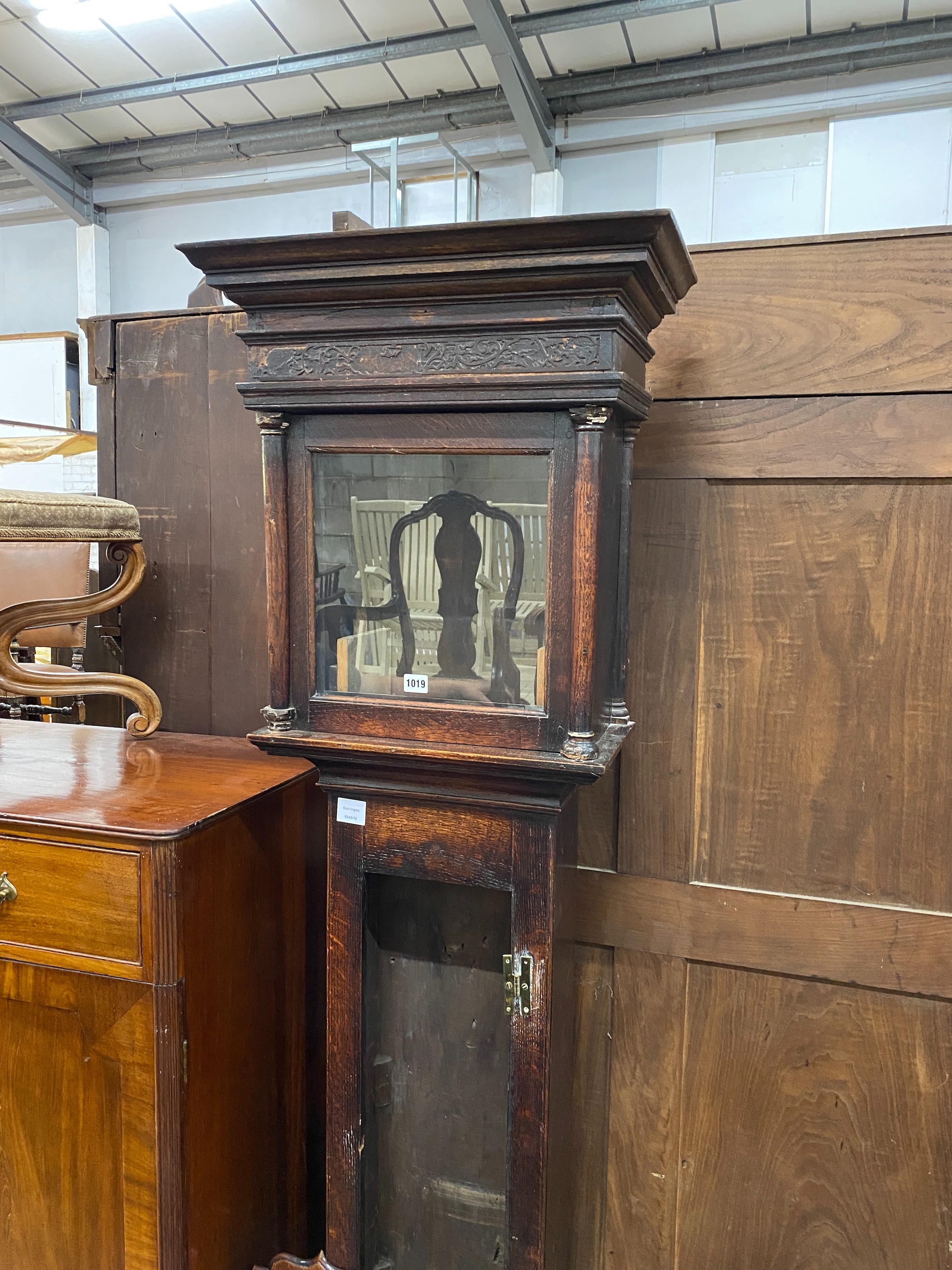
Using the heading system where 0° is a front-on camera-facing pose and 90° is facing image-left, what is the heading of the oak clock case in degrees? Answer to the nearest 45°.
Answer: approximately 0°

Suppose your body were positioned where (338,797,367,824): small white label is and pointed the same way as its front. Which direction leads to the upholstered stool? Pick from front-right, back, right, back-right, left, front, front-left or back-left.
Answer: back-right

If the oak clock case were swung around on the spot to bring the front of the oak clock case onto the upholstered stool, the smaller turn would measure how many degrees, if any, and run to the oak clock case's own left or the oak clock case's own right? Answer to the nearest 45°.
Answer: approximately 135° to the oak clock case's own right

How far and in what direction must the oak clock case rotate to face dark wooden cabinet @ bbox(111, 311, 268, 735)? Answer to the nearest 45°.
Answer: approximately 135° to its right

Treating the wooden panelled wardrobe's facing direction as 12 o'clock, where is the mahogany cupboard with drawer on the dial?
The mahogany cupboard with drawer is roughly at 1 o'clock from the wooden panelled wardrobe.

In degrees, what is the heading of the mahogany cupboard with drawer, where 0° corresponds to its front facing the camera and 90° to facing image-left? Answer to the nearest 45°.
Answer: approximately 45°

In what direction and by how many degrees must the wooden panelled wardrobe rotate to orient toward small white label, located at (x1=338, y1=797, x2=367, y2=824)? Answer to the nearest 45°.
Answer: approximately 45° to its right

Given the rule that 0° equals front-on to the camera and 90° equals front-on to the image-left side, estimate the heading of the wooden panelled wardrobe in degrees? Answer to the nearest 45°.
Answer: approximately 45°
